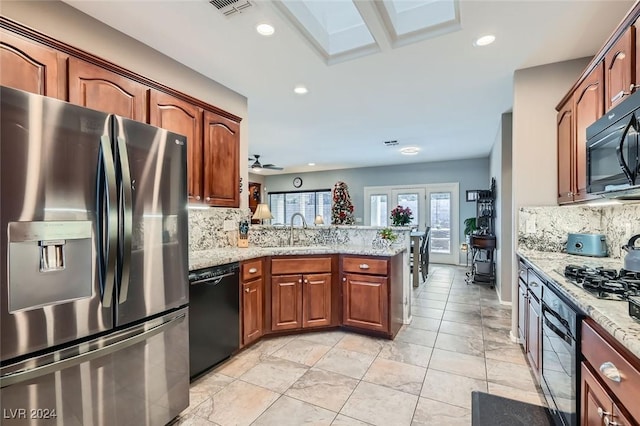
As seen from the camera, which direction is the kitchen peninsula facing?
toward the camera

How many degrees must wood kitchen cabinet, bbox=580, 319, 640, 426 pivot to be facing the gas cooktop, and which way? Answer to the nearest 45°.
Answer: approximately 90° to its right

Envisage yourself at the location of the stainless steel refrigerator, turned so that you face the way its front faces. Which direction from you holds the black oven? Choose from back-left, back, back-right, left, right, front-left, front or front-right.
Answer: front

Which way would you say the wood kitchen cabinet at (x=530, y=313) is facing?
to the viewer's left

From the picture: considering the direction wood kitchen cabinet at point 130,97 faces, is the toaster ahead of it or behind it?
ahead

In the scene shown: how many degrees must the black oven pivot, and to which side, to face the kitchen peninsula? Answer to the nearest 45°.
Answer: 0° — it already faces it

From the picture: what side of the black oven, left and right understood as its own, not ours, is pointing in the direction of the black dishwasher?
front

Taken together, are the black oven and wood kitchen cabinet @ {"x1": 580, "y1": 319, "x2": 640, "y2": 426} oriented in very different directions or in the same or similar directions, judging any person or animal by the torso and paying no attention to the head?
same or similar directions

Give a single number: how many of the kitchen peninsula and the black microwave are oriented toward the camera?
1

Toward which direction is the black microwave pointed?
to the viewer's left

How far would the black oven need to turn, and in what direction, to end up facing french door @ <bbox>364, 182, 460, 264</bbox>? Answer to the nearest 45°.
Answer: approximately 45° to its right

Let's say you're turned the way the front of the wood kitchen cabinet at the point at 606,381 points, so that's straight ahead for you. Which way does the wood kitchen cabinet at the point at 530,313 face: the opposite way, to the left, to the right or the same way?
the same way

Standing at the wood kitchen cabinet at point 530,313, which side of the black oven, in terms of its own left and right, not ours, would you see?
right

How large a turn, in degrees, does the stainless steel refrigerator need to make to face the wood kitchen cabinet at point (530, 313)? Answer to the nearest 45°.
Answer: approximately 45° to its left

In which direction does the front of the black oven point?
to the viewer's left

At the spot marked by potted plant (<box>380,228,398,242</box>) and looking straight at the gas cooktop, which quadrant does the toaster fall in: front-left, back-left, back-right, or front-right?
front-left

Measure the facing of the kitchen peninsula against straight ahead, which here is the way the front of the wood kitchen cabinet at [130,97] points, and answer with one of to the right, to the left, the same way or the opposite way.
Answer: to the right

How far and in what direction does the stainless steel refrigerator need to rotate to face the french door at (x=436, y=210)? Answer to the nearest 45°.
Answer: approximately 45° to its left
